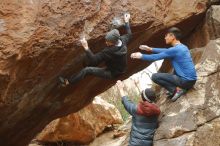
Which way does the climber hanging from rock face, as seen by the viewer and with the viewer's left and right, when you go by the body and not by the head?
facing away from the viewer and to the left of the viewer

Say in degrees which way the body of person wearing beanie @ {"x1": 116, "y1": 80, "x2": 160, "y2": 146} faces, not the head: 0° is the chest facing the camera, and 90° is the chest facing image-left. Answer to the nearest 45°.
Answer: approximately 135°
